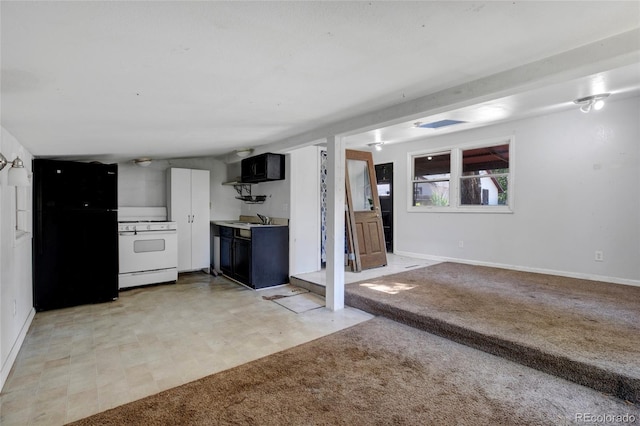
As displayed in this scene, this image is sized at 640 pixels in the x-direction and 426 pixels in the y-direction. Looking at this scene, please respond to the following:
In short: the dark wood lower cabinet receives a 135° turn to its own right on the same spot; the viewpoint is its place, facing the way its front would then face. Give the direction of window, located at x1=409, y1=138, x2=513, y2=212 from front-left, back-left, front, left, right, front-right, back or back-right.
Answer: right

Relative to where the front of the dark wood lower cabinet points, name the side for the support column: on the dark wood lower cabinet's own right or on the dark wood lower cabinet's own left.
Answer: on the dark wood lower cabinet's own left

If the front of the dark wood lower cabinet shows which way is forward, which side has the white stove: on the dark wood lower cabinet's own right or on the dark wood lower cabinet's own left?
on the dark wood lower cabinet's own right

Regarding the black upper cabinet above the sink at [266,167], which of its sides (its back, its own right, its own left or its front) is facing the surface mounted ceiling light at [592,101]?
left

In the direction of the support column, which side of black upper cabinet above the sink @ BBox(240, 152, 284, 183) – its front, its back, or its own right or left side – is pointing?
left

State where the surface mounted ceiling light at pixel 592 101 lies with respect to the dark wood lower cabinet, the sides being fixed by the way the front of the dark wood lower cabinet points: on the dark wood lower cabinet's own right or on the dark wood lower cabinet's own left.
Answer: on the dark wood lower cabinet's own left

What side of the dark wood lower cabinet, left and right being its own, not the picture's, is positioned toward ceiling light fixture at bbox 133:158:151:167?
front

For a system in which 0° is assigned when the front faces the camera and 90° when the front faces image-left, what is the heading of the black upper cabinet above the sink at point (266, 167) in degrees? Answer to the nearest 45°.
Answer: approximately 45°
